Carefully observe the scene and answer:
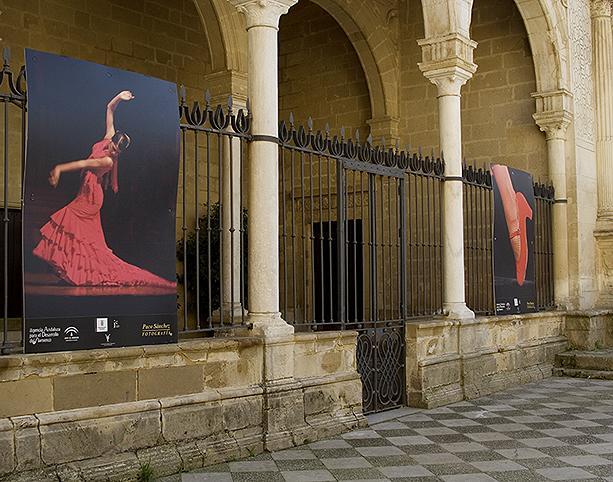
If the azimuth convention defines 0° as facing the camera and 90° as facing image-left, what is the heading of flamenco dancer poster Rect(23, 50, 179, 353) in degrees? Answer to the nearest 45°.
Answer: approximately 315°

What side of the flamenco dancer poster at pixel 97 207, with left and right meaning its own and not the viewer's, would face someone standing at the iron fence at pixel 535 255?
left

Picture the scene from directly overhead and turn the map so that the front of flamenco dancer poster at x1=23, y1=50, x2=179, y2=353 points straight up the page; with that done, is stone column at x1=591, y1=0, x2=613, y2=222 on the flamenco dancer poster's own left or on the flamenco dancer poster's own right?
on the flamenco dancer poster's own left

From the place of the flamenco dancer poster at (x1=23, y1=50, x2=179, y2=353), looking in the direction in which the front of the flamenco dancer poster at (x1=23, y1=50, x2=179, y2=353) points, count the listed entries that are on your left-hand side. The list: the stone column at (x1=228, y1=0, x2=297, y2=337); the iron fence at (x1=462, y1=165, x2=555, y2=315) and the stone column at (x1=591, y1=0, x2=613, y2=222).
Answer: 3

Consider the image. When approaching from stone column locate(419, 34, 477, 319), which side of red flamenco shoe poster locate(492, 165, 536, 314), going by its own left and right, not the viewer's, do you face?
right

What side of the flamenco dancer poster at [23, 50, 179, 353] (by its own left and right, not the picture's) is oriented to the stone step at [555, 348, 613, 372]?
left

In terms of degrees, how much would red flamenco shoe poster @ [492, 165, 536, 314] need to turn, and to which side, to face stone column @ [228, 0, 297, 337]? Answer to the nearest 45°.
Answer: approximately 90° to its right
